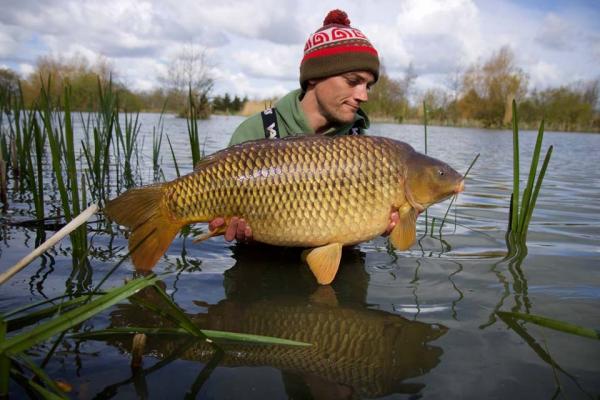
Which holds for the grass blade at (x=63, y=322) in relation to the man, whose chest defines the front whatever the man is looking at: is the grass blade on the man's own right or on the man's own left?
on the man's own right

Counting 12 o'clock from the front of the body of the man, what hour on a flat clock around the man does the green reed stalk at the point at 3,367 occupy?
The green reed stalk is roughly at 2 o'clock from the man.

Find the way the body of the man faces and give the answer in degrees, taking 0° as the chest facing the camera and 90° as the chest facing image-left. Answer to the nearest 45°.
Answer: approximately 315°

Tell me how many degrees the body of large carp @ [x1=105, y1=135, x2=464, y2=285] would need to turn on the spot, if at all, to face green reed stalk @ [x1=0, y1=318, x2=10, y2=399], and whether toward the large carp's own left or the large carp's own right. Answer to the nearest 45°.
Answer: approximately 135° to the large carp's own right

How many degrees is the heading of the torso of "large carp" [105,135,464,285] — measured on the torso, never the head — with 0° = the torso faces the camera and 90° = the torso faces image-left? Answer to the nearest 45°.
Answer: approximately 270°

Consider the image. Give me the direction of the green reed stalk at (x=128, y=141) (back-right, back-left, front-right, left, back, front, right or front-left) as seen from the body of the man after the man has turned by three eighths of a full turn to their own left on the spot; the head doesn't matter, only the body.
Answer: front-left

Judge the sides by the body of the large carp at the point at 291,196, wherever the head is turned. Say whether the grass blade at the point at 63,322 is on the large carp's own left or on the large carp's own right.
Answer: on the large carp's own right

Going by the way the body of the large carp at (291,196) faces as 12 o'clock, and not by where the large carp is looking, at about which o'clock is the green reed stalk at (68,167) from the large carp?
The green reed stalk is roughly at 6 o'clock from the large carp.
